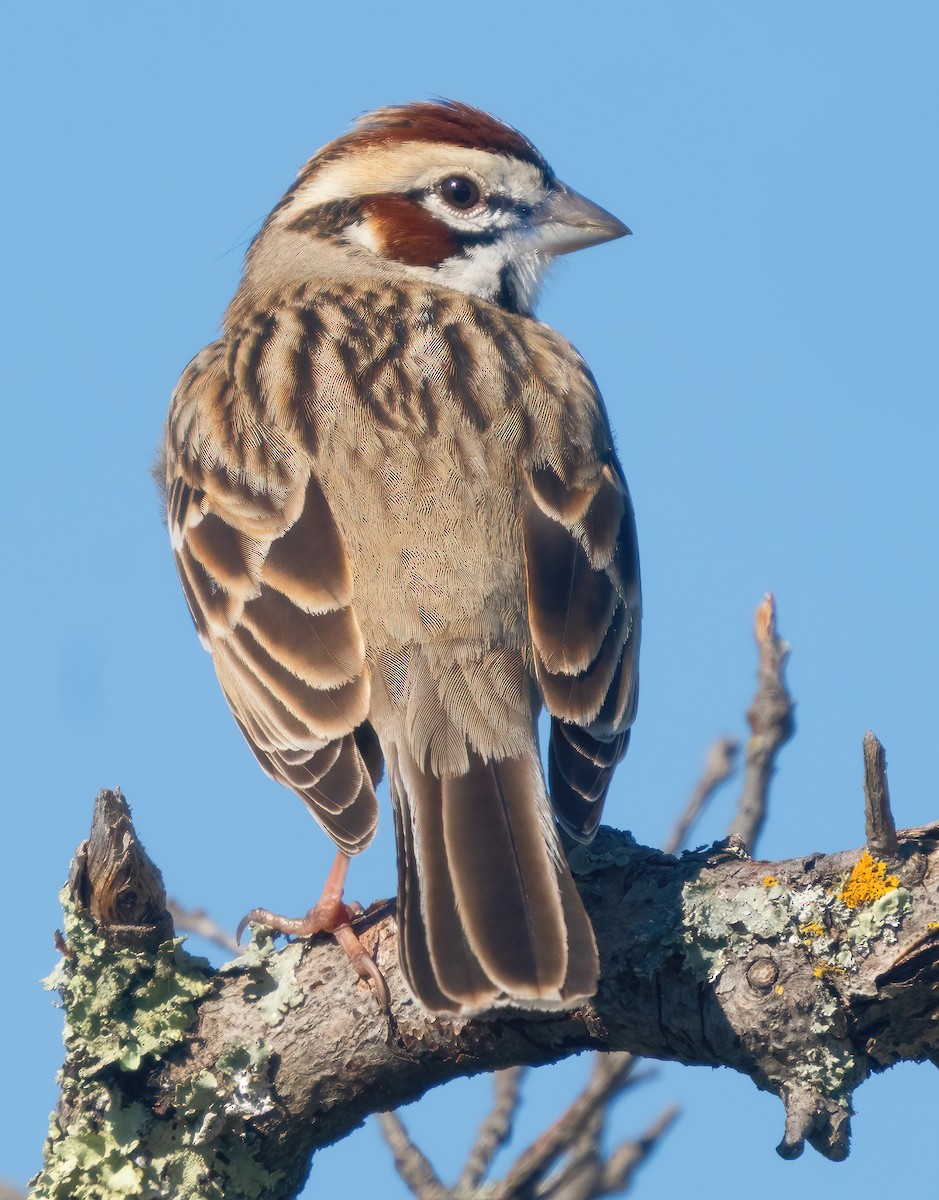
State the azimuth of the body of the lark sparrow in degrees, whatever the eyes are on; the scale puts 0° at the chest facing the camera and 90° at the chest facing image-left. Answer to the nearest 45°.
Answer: approximately 180°
